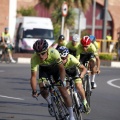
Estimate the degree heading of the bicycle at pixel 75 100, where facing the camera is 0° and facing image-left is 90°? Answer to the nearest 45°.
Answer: approximately 0°

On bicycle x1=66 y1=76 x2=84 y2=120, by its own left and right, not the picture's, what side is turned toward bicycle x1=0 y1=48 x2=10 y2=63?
back

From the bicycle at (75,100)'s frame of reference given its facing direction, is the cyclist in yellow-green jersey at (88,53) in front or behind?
behind
